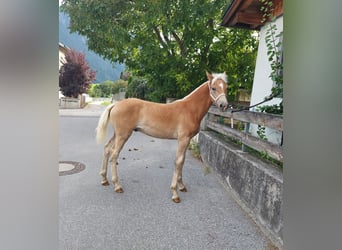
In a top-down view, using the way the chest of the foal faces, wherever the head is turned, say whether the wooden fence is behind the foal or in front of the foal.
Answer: in front

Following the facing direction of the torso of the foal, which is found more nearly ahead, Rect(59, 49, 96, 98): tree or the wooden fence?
the wooden fence

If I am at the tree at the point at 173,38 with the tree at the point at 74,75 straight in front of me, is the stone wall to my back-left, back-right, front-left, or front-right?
back-left

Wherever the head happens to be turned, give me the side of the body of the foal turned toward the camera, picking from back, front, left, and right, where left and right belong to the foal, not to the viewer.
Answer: right

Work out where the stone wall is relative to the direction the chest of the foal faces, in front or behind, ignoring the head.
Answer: in front

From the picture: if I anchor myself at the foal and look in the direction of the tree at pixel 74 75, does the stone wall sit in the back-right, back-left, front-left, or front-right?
back-right

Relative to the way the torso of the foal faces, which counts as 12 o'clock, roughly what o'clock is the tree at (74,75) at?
The tree is roughly at 8 o'clock from the foal.

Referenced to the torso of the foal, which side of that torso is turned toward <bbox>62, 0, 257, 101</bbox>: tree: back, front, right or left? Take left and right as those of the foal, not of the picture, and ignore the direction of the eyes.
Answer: left
